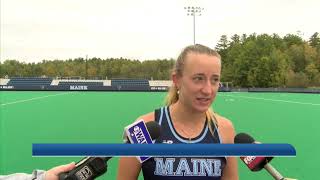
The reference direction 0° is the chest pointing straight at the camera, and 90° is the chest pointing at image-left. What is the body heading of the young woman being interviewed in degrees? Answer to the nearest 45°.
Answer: approximately 315°

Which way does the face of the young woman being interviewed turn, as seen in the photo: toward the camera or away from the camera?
toward the camera
